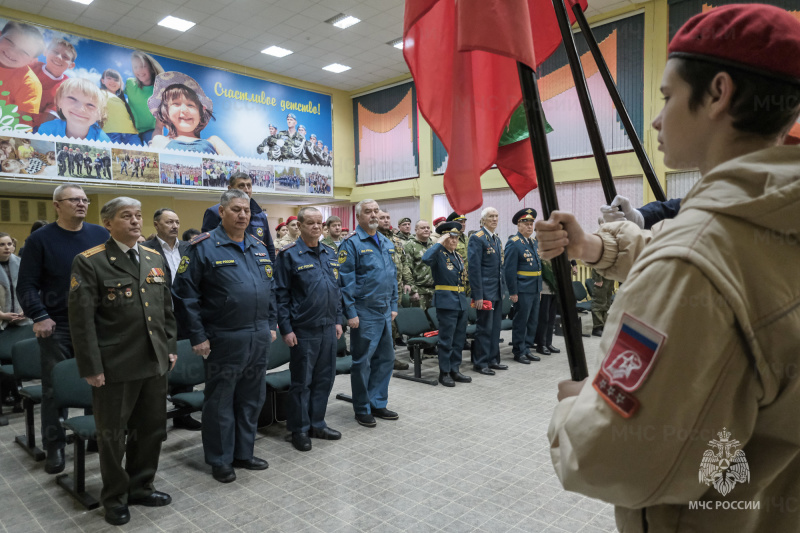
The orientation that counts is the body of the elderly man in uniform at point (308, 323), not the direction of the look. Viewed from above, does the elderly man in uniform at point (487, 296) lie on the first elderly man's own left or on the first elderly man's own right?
on the first elderly man's own left

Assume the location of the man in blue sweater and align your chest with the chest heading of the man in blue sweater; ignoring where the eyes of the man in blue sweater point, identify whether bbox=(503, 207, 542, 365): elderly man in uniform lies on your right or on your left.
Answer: on your left

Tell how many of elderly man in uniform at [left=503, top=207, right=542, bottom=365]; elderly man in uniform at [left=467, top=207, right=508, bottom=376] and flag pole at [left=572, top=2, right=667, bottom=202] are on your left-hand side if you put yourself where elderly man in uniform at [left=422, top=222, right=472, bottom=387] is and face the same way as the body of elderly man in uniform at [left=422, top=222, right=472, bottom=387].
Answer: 2

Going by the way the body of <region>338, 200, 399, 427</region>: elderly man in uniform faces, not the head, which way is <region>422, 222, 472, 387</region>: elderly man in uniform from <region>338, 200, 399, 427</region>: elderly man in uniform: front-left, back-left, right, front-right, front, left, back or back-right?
left

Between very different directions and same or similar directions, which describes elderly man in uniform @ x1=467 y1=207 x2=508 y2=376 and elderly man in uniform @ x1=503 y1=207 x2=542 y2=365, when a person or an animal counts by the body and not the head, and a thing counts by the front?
same or similar directions

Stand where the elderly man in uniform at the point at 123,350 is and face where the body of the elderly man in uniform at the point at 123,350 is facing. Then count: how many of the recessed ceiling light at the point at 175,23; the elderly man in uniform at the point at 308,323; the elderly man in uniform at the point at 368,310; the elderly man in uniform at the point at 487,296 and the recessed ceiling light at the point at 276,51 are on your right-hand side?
0

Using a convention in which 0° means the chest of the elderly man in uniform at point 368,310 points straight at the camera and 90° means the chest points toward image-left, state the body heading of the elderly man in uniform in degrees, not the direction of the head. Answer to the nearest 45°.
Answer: approximately 315°

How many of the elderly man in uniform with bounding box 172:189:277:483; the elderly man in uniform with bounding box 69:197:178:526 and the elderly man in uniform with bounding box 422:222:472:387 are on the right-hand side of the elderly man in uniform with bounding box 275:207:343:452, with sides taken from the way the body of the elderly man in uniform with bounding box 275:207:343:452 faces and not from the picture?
2

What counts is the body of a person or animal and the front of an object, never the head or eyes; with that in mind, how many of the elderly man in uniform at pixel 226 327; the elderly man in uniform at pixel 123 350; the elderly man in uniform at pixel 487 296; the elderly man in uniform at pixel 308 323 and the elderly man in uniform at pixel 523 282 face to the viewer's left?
0

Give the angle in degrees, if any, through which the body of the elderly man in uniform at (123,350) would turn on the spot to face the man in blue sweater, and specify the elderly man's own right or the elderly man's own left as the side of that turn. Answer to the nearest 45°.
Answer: approximately 180°

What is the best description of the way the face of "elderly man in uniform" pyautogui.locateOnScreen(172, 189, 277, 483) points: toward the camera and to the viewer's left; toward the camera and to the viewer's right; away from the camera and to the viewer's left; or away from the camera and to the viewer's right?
toward the camera and to the viewer's right

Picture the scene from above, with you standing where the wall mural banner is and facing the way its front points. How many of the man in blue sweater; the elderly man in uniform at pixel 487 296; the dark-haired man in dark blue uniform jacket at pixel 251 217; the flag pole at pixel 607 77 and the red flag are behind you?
0

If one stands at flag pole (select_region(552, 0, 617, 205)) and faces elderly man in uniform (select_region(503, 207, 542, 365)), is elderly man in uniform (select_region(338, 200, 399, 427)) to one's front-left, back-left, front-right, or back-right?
front-left

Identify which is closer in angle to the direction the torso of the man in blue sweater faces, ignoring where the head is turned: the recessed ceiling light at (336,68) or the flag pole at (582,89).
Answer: the flag pole

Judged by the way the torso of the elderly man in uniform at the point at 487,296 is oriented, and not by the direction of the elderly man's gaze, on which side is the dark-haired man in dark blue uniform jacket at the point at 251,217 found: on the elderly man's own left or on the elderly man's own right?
on the elderly man's own right

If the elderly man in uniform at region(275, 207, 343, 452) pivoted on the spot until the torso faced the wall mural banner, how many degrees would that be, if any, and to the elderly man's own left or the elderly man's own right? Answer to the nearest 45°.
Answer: approximately 180°

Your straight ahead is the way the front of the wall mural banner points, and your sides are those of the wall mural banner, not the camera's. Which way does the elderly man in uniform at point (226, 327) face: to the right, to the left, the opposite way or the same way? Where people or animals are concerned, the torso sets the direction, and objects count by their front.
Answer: the same way

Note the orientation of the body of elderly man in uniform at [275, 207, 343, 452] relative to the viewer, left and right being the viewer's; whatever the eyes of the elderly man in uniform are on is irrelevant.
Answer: facing the viewer and to the right of the viewer

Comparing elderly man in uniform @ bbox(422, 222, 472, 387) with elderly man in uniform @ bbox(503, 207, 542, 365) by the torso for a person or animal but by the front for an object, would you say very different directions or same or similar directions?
same or similar directions

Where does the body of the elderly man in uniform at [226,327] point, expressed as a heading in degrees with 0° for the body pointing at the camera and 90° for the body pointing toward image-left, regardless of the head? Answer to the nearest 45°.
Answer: approximately 315°
